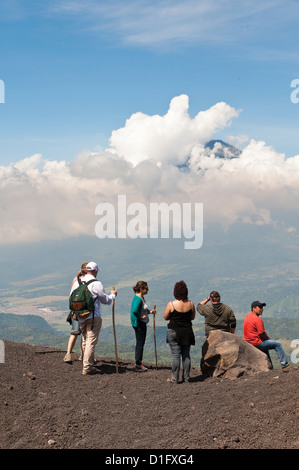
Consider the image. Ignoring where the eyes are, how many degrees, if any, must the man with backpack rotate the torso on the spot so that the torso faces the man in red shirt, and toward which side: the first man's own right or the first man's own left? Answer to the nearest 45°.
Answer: approximately 45° to the first man's own right

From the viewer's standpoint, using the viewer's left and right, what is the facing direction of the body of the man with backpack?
facing away from the viewer and to the right of the viewer
